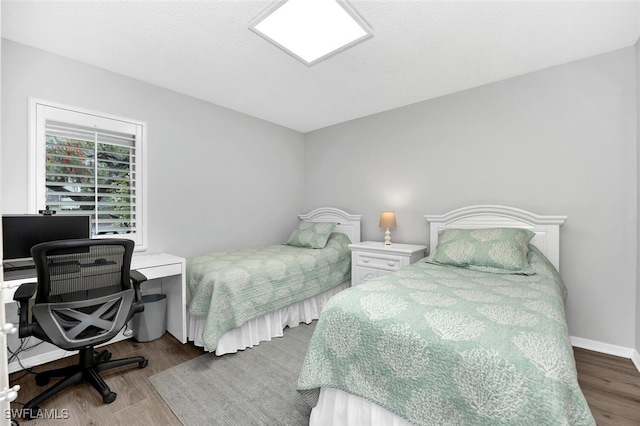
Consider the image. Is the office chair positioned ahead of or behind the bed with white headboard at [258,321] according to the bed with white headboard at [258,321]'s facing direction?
ahead

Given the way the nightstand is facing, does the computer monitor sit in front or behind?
in front

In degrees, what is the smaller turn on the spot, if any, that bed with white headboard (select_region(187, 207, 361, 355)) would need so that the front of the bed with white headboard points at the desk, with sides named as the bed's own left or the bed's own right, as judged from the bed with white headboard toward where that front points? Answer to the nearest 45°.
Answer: approximately 45° to the bed's own right

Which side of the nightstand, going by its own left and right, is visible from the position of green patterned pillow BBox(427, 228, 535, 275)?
left

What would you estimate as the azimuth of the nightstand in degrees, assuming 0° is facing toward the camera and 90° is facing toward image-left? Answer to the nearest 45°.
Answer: approximately 45°

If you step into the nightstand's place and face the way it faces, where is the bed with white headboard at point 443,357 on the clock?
The bed with white headboard is roughly at 10 o'clock from the nightstand.

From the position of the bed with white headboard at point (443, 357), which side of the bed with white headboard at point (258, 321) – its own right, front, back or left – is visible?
left

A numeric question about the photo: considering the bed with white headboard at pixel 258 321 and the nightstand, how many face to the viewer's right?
0

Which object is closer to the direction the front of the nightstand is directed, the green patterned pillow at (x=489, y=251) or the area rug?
the area rug

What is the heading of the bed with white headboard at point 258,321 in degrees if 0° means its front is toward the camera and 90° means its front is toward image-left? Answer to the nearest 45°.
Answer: approximately 45°

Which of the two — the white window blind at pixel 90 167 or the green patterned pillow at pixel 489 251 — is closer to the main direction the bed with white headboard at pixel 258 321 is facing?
the white window blind

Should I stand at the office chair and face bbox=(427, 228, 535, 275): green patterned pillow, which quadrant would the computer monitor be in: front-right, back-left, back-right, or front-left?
back-left
